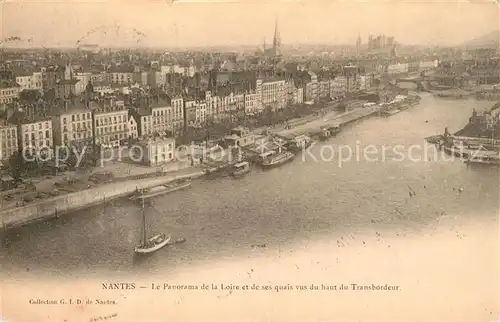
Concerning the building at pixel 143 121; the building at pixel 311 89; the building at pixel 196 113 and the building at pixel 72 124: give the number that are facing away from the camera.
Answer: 0

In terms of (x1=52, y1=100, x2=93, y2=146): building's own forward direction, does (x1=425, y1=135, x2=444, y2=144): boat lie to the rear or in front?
in front

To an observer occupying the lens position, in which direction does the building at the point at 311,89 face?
facing the viewer and to the right of the viewer

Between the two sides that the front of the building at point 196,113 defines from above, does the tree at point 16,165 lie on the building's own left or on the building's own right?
on the building's own right

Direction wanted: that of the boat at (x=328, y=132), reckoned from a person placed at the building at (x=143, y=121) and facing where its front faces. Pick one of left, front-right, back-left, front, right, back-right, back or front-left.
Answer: front-left

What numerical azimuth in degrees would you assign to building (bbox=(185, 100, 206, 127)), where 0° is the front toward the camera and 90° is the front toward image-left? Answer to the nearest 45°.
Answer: approximately 315°

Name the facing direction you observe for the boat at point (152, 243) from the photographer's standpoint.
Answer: facing the viewer and to the left of the viewer

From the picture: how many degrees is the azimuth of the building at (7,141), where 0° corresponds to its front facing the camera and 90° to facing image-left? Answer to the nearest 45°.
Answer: approximately 315°

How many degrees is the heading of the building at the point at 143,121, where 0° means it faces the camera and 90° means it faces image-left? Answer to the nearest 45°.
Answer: approximately 315°
